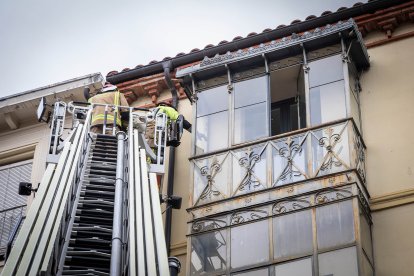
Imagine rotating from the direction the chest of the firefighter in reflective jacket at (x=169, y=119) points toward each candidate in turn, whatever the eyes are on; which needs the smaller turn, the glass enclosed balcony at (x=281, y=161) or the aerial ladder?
the glass enclosed balcony

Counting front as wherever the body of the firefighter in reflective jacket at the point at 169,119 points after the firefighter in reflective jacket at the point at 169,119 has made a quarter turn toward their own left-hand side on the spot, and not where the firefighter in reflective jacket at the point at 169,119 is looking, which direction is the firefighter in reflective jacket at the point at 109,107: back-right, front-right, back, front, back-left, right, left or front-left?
left

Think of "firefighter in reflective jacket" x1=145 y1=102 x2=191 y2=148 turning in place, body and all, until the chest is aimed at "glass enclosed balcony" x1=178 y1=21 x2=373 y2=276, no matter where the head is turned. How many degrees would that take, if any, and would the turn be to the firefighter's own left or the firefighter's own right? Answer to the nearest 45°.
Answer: approximately 45° to the firefighter's own right

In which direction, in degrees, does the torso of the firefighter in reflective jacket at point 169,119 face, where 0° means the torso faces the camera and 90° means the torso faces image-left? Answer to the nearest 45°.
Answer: approximately 270°
